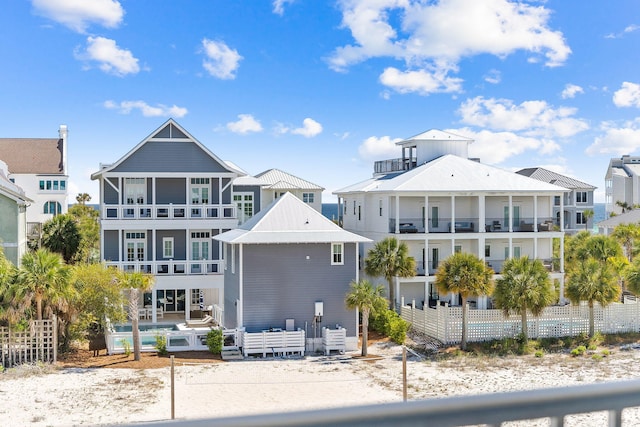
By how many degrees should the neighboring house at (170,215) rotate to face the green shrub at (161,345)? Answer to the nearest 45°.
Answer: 0° — it already faces it

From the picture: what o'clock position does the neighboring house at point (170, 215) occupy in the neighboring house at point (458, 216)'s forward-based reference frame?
the neighboring house at point (170, 215) is roughly at 2 o'clock from the neighboring house at point (458, 216).

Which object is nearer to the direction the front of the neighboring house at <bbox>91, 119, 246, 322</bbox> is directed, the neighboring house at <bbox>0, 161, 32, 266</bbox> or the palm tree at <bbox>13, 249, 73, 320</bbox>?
the palm tree

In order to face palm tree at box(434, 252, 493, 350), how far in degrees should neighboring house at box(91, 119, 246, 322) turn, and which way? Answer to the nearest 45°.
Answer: approximately 45° to its left

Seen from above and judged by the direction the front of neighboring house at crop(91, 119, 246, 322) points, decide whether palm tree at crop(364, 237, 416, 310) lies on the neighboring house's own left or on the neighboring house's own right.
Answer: on the neighboring house's own left

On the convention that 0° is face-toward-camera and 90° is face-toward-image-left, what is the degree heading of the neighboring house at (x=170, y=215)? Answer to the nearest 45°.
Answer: approximately 0°

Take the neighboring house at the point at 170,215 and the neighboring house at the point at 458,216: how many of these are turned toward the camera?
2

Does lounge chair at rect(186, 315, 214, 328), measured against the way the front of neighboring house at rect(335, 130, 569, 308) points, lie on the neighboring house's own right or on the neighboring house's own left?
on the neighboring house's own right
